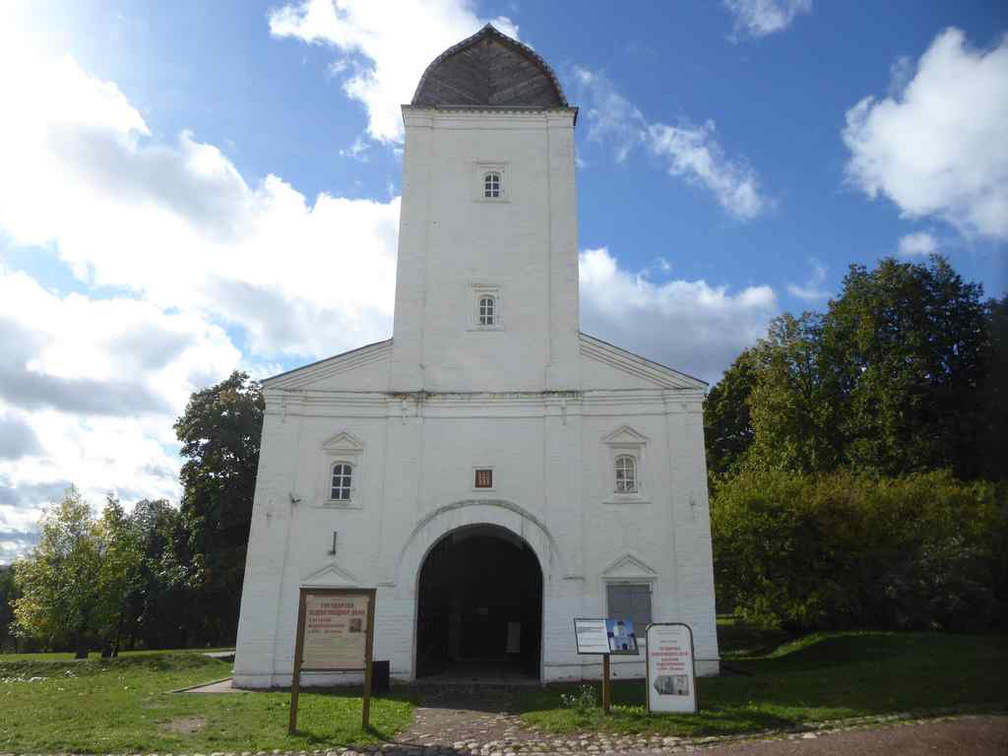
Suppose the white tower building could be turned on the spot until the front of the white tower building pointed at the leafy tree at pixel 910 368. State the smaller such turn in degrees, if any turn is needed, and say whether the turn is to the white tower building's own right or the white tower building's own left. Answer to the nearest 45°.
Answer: approximately 135° to the white tower building's own left

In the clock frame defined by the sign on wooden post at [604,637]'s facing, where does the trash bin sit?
The trash bin is roughly at 4 o'clock from the sign on wooden post.

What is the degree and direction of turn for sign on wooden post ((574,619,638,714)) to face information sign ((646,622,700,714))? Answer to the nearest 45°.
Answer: approximately 45° to its left

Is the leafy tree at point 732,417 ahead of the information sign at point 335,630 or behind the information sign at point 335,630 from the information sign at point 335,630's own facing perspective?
behind

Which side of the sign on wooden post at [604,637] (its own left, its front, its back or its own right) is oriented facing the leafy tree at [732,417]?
back

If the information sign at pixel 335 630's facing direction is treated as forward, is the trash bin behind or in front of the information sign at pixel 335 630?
behind

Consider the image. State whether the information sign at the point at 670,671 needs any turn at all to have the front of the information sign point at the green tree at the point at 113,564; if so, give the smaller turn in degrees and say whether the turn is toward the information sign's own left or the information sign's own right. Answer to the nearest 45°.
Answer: approximately 135° to the information sign's own right

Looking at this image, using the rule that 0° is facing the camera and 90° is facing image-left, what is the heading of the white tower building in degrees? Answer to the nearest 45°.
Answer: approximately 0°

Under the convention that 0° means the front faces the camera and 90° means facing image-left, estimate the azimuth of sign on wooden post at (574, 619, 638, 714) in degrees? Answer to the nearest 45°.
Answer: approximately 0°

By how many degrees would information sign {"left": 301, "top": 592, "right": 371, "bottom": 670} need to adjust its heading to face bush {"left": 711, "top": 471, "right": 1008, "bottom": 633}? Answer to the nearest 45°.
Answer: approximately 90° to its left

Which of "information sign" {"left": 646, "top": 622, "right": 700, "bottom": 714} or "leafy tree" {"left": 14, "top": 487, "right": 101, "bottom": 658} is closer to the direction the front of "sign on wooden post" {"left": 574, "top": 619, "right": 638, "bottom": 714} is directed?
the information sign

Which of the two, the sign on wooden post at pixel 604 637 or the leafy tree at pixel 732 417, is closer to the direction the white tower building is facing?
the sign on wooden post

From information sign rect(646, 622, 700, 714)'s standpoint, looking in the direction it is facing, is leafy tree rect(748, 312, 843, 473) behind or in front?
behind

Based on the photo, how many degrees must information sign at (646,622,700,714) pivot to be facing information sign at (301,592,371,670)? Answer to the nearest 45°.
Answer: approximately 90° to its right
